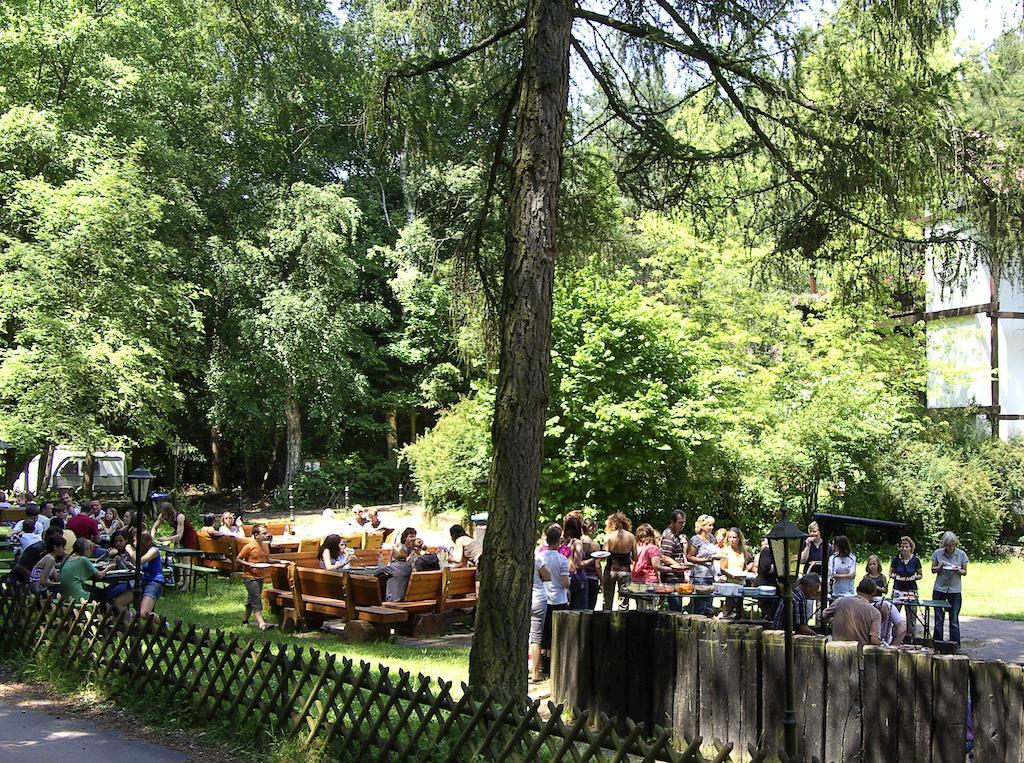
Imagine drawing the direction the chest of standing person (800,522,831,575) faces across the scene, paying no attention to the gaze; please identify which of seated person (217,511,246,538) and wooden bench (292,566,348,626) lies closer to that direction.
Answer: the wooden bench

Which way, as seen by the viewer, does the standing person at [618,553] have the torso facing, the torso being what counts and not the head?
away from the camera

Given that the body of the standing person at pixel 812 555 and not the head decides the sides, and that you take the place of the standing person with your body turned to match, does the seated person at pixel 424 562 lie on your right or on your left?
on your right

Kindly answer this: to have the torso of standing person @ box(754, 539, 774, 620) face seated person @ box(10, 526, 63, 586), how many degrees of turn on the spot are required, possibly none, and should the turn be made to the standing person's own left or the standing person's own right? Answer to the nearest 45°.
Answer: approximately 45° to the standing person's own right

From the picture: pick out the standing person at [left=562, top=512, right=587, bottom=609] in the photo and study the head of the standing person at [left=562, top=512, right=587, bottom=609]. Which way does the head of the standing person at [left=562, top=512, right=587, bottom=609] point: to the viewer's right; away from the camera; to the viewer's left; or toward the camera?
away from the camera

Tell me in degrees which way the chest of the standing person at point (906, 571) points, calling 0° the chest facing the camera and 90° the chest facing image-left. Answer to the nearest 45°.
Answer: approximately 0°

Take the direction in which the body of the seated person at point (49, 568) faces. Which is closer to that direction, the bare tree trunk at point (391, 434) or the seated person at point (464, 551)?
the seated person
